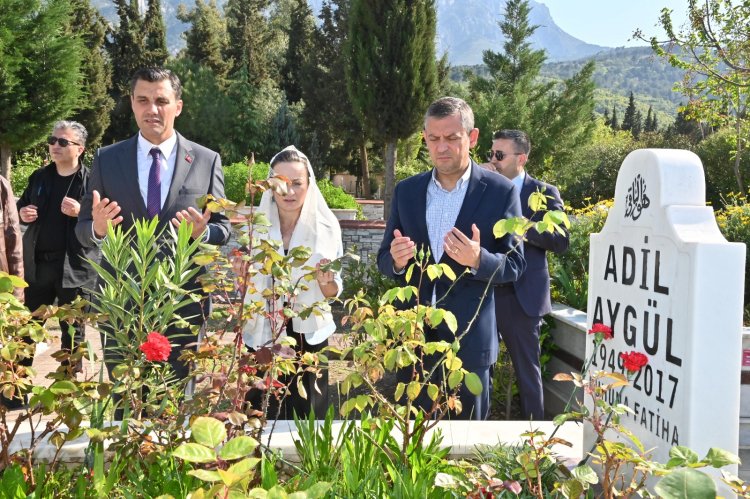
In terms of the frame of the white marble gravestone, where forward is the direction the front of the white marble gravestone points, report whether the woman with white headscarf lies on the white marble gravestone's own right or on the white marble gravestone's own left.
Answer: on the white marble gravestone's own right

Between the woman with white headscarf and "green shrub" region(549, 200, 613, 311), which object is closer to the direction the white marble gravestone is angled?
the woman with white headscarf

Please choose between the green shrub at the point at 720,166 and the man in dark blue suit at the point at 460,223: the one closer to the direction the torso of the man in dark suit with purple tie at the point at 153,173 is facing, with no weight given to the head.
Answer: the man in dark blue suit

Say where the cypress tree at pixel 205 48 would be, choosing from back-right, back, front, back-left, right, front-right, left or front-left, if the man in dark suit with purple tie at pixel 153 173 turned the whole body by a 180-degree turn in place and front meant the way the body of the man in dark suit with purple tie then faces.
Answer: front

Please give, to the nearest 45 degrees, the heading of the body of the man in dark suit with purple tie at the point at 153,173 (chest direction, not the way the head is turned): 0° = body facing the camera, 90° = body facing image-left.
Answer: approximately 0°

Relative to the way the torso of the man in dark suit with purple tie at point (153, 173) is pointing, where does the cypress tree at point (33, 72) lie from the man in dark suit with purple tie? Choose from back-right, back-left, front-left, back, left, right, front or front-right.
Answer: back

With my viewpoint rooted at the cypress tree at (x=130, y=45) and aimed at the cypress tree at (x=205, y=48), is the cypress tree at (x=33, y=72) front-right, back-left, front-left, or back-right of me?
back-right

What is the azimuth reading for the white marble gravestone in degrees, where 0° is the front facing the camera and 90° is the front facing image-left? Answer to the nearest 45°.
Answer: approximately 45°

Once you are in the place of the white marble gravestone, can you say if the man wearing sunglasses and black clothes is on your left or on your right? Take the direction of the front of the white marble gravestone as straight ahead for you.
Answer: on your right

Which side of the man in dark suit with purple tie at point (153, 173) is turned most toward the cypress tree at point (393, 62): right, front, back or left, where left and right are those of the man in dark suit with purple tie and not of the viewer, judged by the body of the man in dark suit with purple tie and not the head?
back
